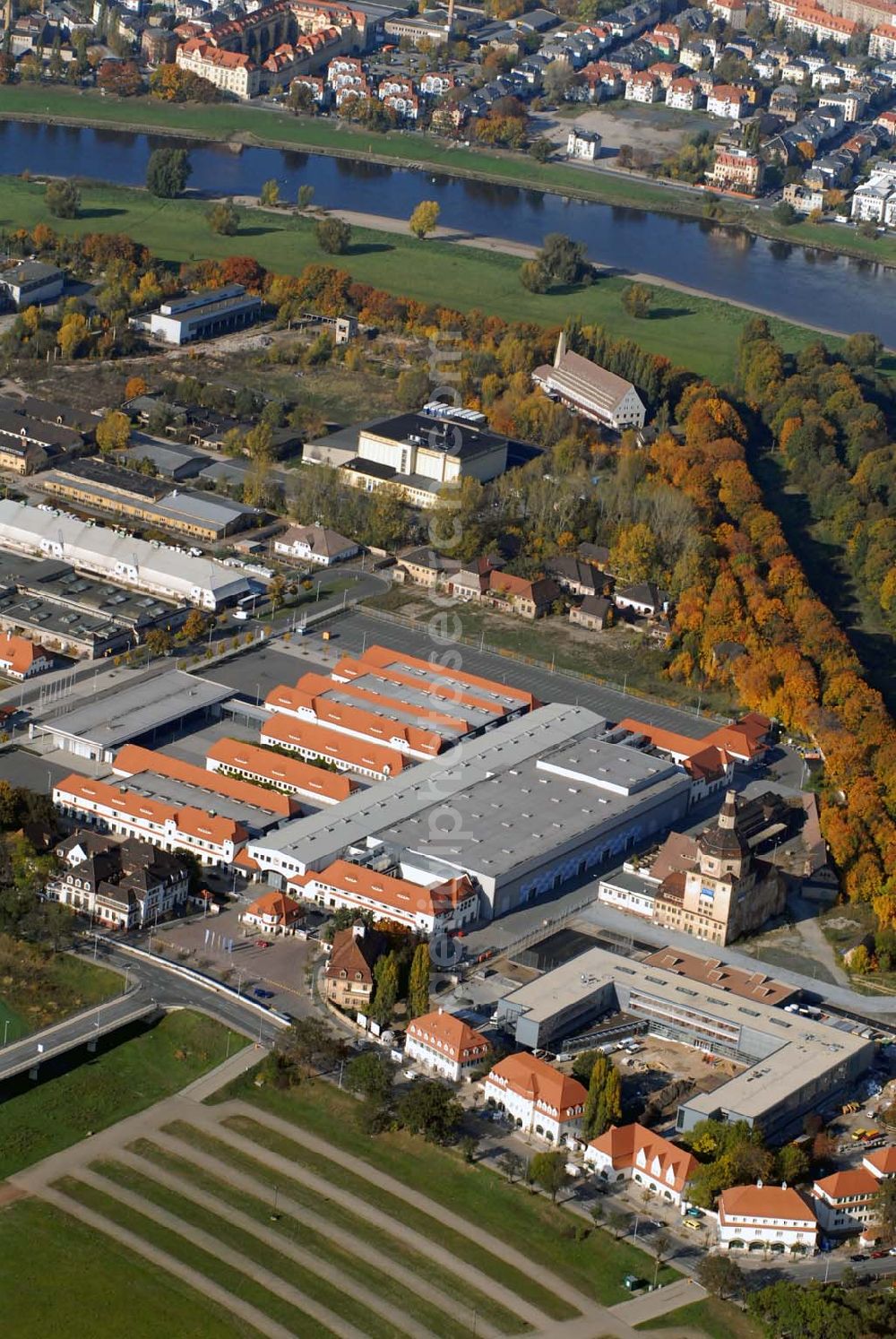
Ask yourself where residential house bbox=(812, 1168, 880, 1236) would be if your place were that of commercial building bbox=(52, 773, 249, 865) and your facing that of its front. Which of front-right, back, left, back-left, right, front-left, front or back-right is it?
left

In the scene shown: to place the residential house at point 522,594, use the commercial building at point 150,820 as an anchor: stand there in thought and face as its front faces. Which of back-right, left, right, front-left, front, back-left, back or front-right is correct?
back

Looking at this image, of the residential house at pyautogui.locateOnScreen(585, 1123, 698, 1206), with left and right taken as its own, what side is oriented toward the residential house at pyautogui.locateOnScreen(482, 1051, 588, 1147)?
right

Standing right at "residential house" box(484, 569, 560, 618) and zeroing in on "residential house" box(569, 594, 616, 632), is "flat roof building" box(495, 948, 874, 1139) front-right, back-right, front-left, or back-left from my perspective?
front-right

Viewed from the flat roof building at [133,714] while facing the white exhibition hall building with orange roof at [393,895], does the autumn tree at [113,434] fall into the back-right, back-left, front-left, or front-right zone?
back-left

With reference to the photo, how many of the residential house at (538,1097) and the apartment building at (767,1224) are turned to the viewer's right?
0

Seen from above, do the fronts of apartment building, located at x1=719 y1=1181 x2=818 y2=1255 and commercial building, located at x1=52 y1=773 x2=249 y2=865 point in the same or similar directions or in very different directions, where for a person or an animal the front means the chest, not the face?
same or similar directions

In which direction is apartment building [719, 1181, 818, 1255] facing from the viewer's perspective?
toward the camera

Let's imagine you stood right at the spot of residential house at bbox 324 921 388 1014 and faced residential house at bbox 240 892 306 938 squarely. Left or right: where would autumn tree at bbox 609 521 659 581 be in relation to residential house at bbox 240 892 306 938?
right

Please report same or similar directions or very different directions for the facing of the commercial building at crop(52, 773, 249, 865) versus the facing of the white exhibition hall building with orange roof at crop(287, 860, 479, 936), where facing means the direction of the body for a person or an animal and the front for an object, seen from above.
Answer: same or similar directions

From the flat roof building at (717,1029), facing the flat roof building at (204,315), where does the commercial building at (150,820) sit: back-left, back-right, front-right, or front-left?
front-left

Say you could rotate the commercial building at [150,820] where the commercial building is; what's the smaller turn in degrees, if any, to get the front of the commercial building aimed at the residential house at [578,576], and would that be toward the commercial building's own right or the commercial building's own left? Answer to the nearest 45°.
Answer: approximately 180°

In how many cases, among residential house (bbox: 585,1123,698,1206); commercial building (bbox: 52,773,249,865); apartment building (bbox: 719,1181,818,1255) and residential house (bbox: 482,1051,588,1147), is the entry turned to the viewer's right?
0

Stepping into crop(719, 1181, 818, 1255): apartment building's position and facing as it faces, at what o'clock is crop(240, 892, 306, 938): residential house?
The residential house is roughly at 4 o'clock from the apartment building.

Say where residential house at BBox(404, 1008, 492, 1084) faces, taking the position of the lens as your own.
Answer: facing the viewer and to the left of the viewer

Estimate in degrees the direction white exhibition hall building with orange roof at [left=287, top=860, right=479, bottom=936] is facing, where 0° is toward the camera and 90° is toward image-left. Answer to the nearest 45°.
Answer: approximately 45°
